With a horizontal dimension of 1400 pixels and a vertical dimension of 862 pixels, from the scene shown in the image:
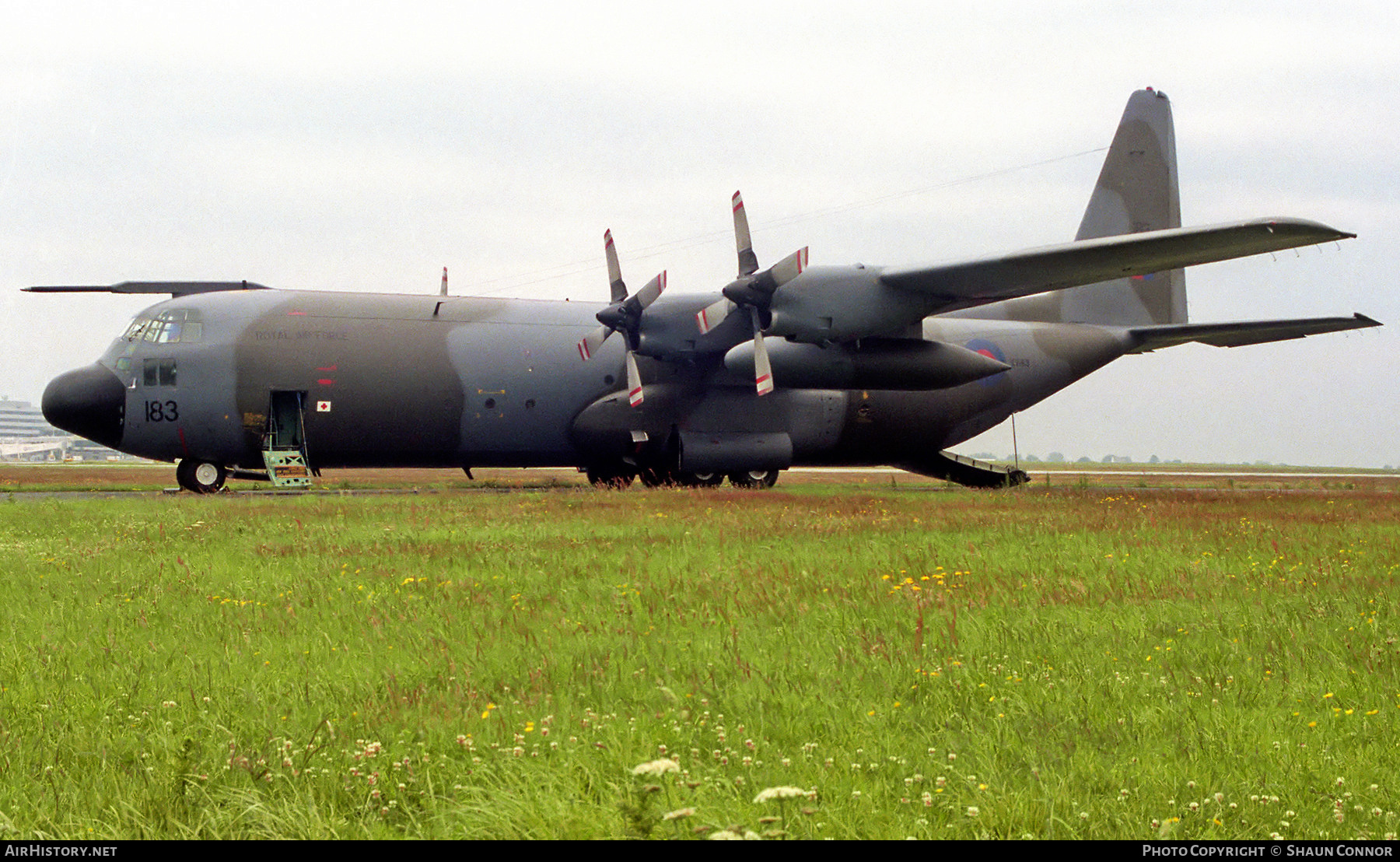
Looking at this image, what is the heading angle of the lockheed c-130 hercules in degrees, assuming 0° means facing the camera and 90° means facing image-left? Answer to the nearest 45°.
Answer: approximately 45°
